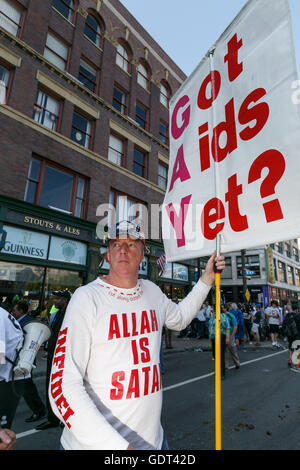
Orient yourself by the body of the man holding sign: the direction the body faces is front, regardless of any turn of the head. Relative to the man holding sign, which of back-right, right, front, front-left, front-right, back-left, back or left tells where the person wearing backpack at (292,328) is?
left

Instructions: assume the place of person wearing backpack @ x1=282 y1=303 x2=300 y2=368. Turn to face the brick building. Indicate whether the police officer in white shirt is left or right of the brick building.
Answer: left

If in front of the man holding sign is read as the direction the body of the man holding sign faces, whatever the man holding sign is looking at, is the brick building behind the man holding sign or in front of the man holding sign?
behind

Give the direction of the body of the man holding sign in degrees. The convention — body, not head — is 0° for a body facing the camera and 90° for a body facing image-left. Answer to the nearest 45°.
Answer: approximately 315°

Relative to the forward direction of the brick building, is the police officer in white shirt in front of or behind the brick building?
in front

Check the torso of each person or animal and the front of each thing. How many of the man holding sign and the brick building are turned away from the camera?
0
